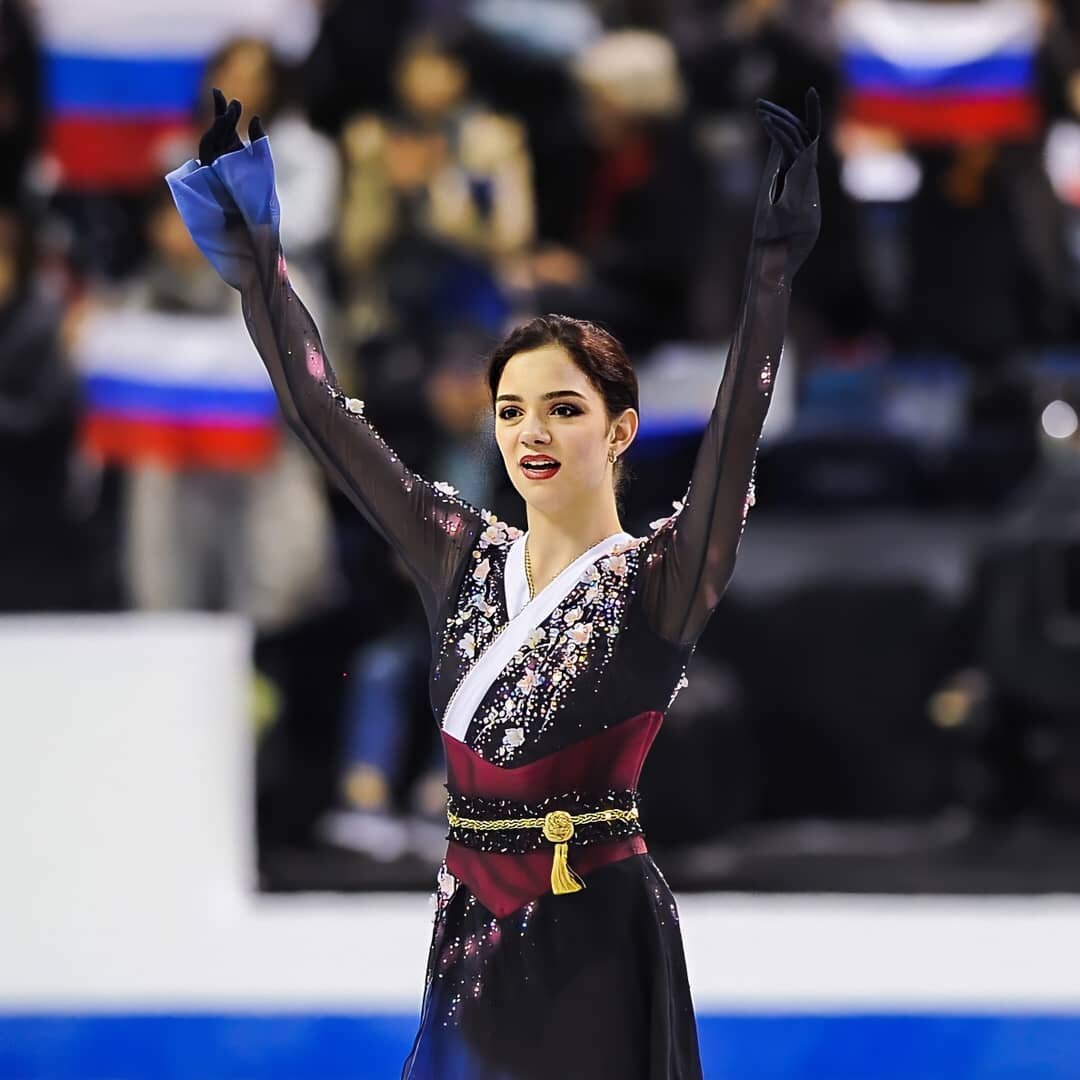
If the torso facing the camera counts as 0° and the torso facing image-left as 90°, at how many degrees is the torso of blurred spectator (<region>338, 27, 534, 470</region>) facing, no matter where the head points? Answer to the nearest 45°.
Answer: approximately 0°

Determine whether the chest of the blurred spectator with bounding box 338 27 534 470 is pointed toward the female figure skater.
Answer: yes

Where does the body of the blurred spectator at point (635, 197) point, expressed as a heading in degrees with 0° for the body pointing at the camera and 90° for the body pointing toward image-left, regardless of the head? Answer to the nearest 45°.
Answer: approximately 45°

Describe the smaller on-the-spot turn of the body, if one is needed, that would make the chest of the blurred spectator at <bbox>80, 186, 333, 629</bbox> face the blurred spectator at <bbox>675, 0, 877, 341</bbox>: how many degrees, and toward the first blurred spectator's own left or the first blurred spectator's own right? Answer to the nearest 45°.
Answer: approximately 90° to the first blurred spectator's own left

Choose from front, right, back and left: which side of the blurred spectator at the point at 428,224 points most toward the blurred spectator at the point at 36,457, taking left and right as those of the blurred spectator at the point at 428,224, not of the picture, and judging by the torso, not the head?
right

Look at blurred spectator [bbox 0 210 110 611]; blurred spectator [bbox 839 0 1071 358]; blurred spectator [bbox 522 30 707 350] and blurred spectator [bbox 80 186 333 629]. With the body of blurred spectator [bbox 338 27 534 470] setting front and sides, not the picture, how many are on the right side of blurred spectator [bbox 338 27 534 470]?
2

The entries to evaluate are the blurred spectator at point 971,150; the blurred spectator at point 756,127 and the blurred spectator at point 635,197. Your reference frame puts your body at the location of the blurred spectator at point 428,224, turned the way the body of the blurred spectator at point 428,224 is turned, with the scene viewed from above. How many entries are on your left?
3

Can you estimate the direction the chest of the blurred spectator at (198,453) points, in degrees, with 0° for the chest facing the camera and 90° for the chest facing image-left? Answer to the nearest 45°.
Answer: approximately 0°
